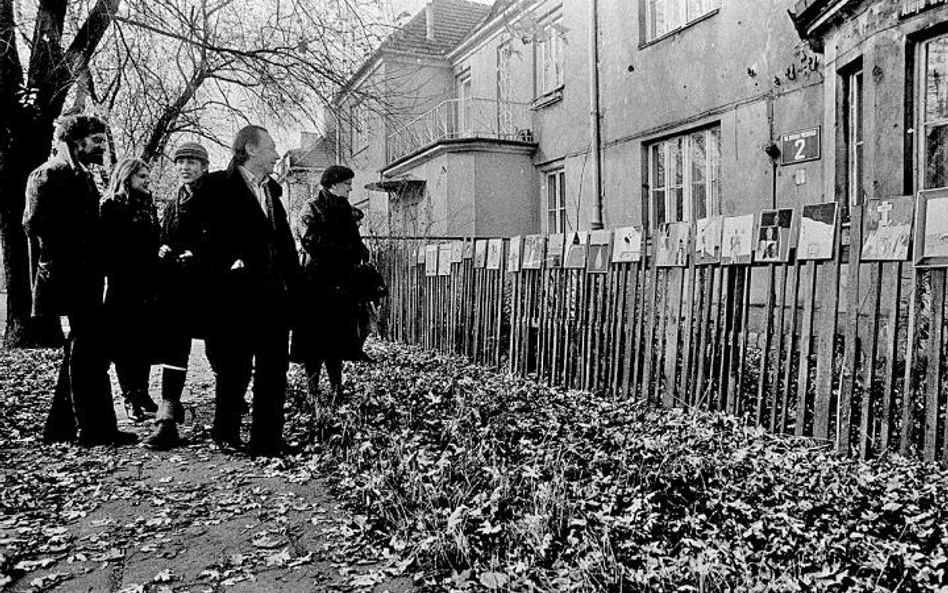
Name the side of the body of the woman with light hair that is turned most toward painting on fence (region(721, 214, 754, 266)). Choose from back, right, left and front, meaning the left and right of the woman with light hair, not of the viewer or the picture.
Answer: front

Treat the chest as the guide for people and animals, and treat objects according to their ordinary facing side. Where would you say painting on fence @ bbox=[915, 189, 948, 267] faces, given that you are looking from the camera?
facing the viewer and to the left of the viewer

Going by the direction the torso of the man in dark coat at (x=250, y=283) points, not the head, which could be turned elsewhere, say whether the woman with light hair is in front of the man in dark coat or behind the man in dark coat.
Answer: behind

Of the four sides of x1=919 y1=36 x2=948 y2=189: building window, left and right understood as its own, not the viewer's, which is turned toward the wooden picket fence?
front

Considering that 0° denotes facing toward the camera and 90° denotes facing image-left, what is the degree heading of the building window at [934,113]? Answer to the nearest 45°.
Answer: approximately 45°

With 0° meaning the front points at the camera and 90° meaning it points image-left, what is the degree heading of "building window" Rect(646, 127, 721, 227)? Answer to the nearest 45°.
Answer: approximately 45°

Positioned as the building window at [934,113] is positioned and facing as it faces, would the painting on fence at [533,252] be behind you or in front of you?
in front

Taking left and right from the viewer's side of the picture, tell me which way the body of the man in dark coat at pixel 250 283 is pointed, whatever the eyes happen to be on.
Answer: facing the viewer and to the right of the viewer

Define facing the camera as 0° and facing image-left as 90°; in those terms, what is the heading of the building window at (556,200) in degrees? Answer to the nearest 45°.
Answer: approximately 45°

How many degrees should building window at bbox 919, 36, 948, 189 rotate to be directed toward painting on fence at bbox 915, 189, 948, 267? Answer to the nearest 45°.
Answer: approximately 45° to its left

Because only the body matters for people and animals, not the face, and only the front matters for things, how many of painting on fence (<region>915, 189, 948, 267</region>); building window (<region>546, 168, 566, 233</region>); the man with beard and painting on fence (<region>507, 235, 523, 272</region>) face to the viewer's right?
1

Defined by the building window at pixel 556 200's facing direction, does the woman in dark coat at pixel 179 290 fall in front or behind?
in front

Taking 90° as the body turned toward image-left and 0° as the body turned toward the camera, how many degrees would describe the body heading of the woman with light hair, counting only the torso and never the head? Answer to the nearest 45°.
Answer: approximately 315°
